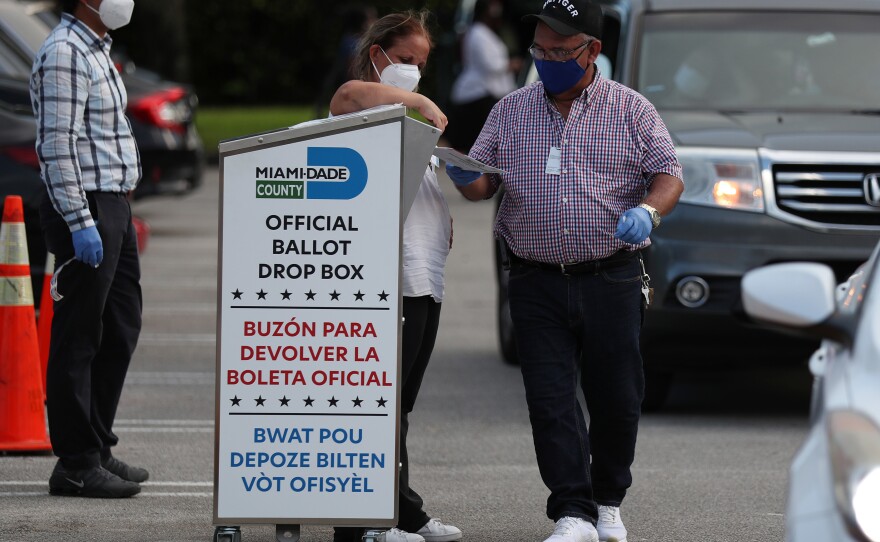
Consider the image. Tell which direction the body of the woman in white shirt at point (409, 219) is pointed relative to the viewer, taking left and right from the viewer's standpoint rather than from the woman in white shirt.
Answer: facing the viewer and to the right of the viewer

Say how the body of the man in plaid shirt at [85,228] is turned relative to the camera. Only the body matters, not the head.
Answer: to the viewer's right

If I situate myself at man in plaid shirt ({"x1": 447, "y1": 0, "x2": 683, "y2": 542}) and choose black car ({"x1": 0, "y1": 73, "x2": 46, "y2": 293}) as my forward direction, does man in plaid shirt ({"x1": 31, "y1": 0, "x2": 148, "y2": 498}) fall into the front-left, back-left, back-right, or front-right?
front-left

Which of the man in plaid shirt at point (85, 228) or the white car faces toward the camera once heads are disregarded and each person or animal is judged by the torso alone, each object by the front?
the white car

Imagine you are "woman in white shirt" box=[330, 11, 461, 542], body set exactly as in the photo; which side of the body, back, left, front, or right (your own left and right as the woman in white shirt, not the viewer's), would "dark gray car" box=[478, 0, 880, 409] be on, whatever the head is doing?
left

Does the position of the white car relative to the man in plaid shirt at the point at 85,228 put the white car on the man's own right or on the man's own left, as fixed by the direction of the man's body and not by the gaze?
on the man's own right

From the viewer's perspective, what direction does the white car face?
toward the camera

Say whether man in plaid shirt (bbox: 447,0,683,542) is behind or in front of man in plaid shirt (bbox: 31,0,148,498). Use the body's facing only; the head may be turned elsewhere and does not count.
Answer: in front

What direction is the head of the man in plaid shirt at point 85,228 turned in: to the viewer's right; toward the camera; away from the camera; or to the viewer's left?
to the viewer's right

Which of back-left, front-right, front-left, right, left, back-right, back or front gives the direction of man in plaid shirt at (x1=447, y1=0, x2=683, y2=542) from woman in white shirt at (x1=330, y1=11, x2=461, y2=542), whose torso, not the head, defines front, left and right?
front-left
